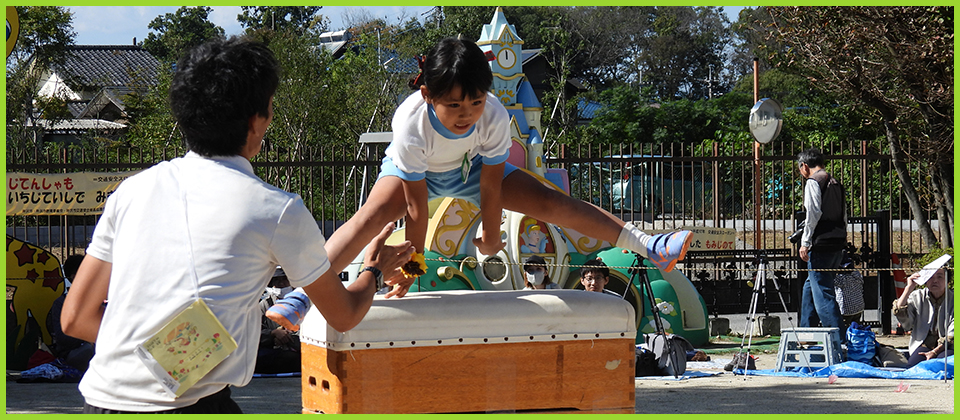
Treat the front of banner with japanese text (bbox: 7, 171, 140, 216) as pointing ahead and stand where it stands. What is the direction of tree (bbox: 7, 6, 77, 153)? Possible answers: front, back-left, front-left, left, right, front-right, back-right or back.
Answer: back

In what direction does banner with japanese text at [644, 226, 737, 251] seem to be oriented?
toward the camera

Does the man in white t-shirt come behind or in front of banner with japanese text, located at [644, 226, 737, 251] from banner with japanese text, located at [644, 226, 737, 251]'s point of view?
in front

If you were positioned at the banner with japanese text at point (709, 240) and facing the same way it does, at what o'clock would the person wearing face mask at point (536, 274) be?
The person wearing face mask is roughly at 1 o'clock from the banner with japanese text.

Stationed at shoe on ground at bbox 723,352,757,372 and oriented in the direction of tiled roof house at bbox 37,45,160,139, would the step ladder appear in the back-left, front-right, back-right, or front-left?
back-right

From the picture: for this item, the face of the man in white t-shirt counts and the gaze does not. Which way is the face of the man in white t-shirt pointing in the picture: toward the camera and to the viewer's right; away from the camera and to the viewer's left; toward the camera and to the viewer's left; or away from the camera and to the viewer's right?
away from the camera and to the viewer's right

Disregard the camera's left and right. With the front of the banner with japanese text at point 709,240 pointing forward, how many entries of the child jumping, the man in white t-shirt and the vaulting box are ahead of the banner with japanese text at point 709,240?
3

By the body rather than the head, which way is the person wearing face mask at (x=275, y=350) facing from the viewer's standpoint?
toward the camera

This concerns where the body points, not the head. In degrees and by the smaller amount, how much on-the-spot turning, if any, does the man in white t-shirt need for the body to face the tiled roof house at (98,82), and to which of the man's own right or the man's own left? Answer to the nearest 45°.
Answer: approximately 45° to the man's own left

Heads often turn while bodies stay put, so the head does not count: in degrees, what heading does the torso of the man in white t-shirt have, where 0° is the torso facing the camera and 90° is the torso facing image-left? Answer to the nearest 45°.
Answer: approximately 225°

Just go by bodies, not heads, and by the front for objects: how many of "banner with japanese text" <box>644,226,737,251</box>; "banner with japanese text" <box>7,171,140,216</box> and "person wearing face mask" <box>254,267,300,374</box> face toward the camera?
3

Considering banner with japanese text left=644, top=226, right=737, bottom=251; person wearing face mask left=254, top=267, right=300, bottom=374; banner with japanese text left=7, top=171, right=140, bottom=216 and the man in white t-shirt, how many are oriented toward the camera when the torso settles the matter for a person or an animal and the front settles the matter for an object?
3

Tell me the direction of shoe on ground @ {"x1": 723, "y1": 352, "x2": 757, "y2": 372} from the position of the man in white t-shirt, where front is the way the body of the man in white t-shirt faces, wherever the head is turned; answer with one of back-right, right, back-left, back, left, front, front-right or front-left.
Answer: front

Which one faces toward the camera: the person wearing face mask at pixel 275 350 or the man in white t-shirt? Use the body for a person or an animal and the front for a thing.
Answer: the person wearing face mask

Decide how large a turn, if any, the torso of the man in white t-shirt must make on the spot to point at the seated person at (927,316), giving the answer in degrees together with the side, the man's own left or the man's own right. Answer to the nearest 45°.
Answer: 0° — they already face them

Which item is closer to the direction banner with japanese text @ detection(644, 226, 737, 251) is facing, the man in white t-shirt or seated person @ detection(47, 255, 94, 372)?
the man in white t-shirt

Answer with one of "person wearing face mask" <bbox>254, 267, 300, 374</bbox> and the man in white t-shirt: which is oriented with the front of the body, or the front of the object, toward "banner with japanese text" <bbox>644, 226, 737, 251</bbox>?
the man in white t-shirt

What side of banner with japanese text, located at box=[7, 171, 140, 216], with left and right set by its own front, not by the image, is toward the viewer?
front

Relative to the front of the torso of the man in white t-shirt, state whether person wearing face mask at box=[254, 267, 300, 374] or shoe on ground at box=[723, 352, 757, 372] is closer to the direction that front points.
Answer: the shoe on ground
